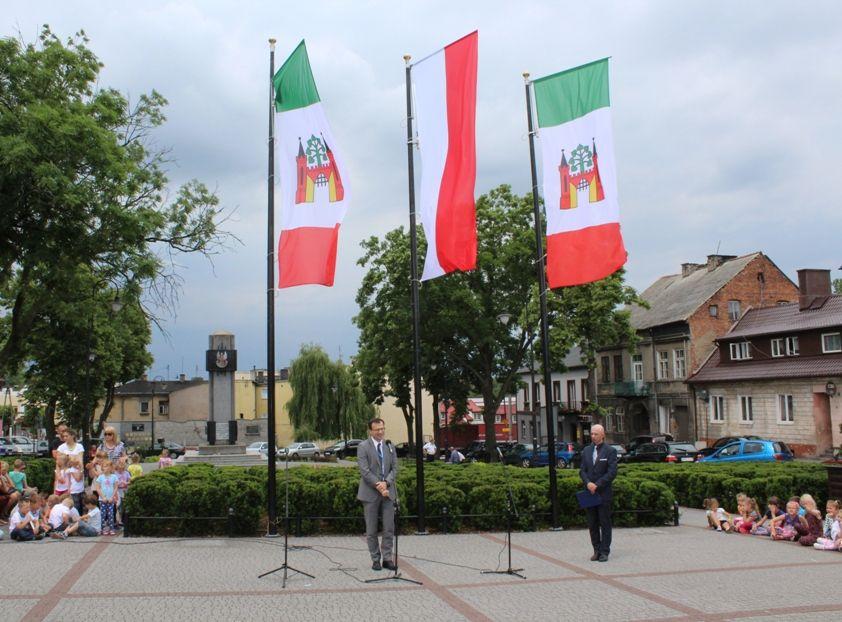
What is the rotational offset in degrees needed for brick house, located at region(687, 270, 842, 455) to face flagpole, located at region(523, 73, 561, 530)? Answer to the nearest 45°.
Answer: approximately 45° to its left

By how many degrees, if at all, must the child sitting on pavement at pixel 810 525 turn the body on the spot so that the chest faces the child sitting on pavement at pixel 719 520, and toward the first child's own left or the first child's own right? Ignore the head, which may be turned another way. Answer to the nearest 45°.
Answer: approximately 45° to the first child's own right

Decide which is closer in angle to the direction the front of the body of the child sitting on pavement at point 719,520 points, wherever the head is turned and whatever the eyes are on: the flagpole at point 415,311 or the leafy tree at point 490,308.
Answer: the flagpole

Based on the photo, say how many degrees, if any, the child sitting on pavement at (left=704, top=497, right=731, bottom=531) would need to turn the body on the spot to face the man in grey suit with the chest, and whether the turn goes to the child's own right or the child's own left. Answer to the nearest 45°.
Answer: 0° — they already face them

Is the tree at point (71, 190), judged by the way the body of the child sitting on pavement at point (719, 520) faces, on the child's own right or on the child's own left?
on the child's own right

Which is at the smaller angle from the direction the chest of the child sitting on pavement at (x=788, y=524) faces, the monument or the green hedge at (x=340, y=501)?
the green hedge

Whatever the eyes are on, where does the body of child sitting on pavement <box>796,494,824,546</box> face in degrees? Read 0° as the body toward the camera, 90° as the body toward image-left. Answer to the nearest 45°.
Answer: approximately 90°

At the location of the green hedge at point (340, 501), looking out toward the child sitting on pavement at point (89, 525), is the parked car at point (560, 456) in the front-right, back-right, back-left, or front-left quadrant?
back-right
